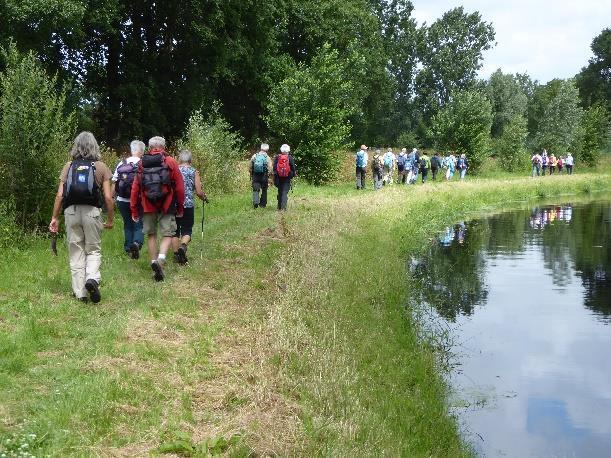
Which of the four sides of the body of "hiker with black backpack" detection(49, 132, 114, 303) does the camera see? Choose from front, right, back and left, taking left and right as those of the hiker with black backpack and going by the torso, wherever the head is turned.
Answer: back

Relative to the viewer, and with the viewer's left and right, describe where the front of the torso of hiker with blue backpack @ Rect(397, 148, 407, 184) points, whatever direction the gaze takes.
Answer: facing away from the viewer and to the right of the viewer

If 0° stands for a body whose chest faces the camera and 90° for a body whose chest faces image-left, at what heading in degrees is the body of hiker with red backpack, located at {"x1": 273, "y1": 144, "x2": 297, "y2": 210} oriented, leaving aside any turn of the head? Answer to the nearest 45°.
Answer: approximately 180°

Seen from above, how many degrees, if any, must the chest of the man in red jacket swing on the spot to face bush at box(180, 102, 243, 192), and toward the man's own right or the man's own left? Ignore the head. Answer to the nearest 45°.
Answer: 0° — they already face it

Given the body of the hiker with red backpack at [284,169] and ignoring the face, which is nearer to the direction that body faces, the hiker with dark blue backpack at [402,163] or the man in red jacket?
the hiker with dark blue backpack

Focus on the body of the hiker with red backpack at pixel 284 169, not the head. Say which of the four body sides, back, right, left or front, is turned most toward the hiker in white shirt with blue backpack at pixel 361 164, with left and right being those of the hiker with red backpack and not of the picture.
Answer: front

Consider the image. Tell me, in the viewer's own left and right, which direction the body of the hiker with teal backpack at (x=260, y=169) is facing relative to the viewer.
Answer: facing away from the viewer

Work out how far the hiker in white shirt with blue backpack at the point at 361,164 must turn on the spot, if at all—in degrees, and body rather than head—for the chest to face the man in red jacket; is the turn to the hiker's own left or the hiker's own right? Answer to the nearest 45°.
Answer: approximately 135° to the hiker's own right

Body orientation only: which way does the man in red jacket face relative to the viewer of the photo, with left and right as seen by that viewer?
facing away from the viewer

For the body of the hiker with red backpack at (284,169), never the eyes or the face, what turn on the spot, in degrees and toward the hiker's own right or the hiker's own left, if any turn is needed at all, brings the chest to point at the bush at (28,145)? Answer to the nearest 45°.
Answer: approximately 135° to the hiker's own left

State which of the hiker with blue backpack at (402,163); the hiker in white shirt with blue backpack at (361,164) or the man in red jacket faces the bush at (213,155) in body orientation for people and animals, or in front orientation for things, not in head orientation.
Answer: the man in red jacket

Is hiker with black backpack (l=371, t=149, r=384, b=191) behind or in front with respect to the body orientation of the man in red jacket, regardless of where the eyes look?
in front

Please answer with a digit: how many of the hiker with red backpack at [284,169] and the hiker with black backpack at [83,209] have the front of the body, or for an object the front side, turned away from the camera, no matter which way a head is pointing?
2

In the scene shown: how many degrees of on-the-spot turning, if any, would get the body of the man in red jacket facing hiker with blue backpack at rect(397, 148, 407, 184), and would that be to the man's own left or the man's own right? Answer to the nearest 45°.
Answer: approximately 45° to the man's own right

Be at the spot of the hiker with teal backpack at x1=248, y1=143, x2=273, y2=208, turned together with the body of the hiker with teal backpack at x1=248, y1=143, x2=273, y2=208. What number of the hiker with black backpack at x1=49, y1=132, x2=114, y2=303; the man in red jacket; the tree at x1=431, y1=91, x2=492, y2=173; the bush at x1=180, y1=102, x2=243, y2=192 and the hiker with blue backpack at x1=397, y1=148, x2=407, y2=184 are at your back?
2
